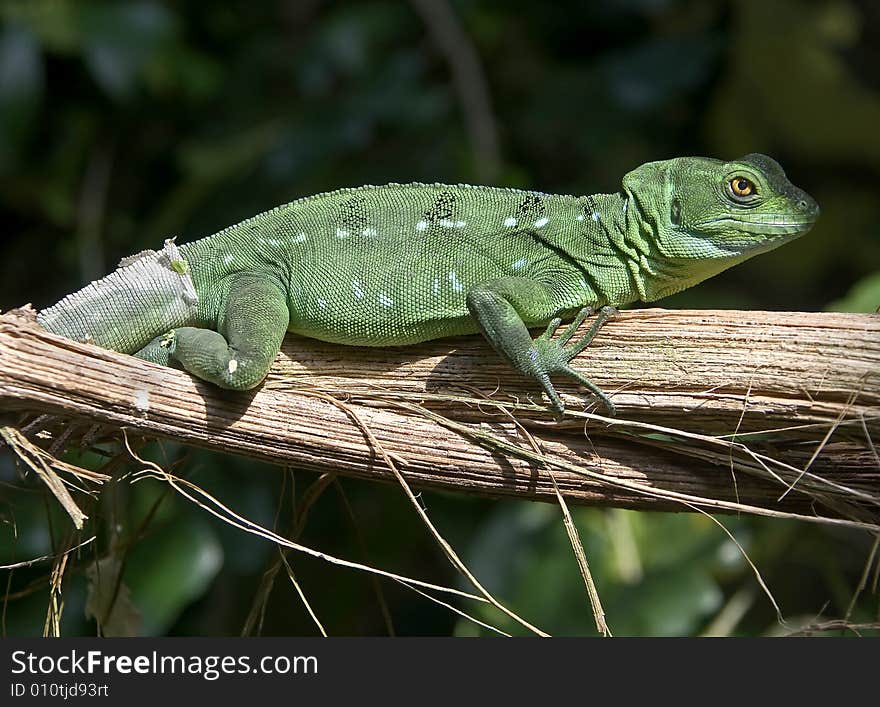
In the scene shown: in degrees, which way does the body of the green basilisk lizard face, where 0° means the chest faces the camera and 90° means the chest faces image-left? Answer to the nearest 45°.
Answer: approximately 270°
